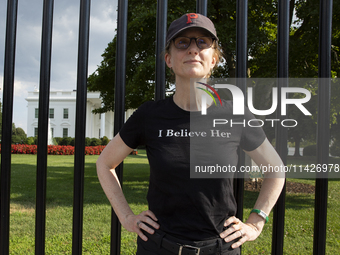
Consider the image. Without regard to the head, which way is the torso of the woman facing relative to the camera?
toward the camera
